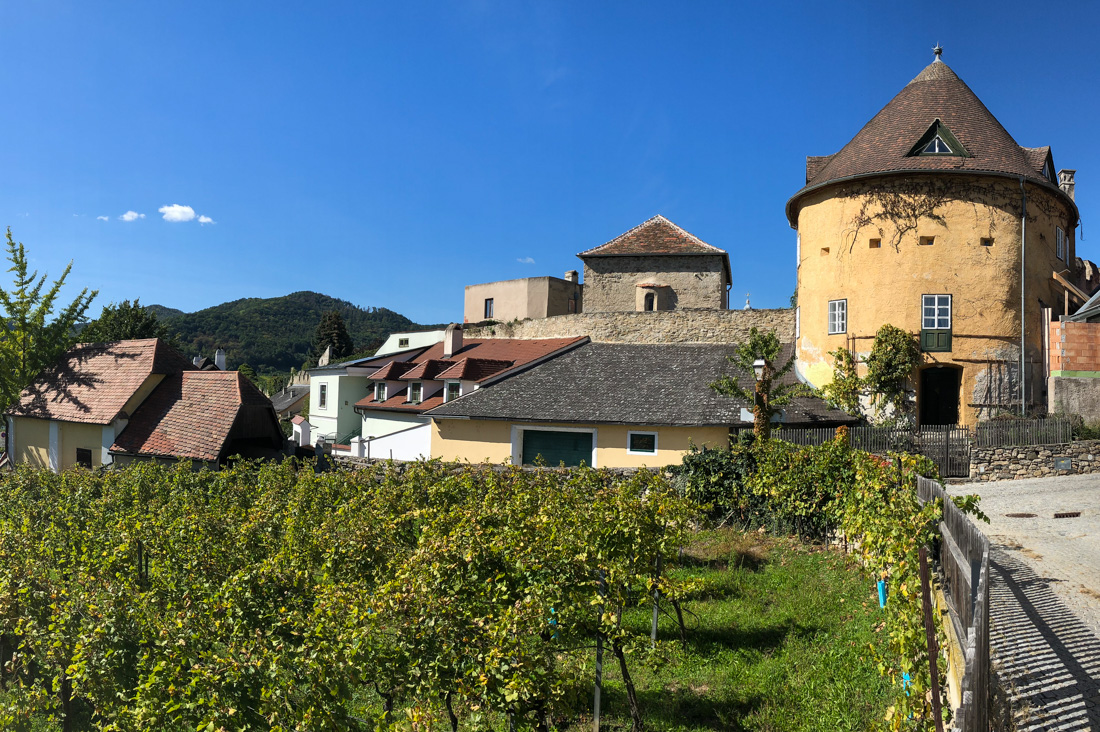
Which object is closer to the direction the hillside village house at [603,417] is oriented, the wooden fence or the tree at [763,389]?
the wooden fence

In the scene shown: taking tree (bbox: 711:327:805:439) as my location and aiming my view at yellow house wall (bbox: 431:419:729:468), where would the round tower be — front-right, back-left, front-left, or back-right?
back-right

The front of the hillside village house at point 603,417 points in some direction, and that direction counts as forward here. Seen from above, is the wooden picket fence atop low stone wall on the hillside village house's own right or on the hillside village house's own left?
on the hillside village house's own left

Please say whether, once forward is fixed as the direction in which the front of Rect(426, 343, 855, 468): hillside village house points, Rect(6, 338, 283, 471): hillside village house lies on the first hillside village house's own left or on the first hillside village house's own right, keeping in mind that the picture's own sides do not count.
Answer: on the first hillside village house's own right

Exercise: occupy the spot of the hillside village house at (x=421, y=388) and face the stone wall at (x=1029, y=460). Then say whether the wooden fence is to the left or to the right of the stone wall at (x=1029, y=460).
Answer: right

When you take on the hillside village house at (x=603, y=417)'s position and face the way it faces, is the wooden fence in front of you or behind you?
in front

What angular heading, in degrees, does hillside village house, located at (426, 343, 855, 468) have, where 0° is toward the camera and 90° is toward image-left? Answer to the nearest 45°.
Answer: approximately 0°

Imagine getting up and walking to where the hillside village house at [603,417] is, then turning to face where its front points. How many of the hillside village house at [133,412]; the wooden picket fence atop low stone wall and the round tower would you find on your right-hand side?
1

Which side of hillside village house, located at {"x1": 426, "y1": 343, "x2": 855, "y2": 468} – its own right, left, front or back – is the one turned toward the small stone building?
back

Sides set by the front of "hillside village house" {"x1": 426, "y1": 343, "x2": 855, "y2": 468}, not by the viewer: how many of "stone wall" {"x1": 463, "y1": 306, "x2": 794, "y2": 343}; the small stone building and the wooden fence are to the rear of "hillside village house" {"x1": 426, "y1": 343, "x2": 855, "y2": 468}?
2

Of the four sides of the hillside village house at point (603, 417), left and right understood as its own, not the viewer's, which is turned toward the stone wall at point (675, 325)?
back

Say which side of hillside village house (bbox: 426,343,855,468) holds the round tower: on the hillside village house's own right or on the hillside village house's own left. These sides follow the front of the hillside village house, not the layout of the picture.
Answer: on the hillside village house's own left

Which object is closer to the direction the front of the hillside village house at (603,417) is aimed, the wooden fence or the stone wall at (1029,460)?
the wooden fence
